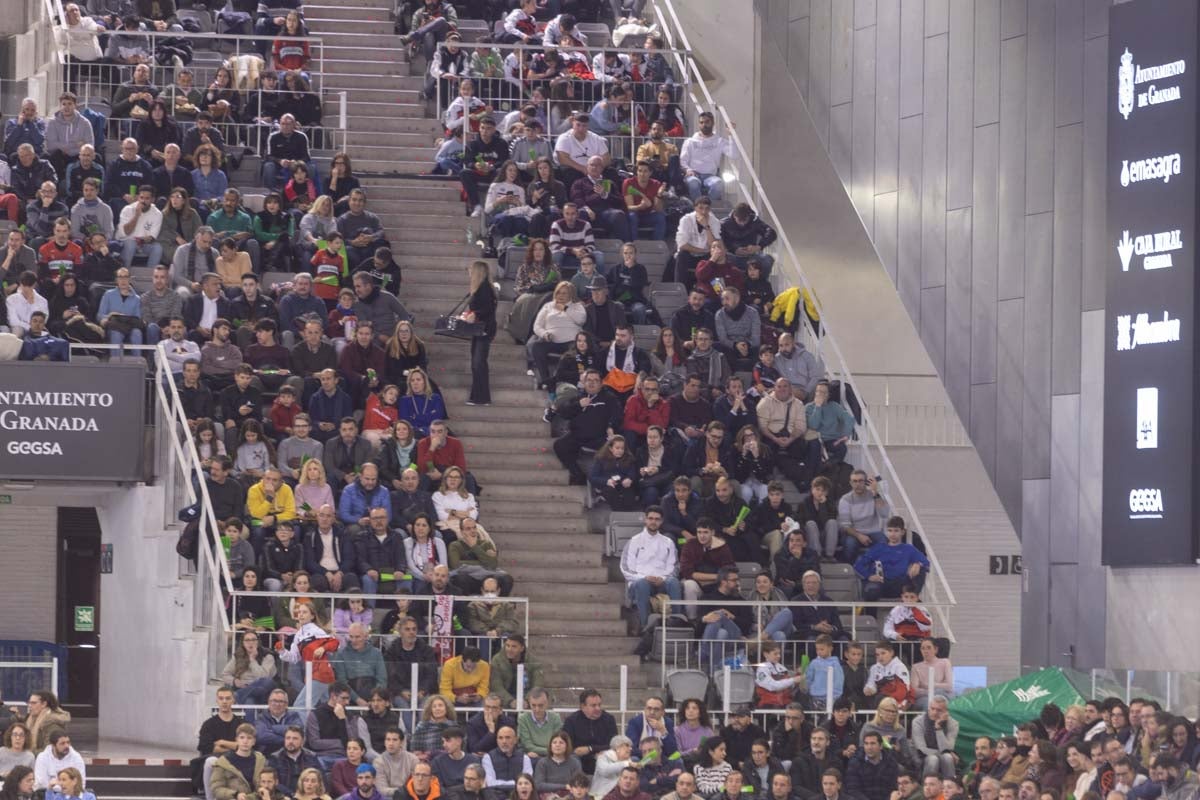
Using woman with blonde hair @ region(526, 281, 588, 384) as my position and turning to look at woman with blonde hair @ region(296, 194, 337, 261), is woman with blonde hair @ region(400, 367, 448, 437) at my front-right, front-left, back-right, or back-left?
front-left

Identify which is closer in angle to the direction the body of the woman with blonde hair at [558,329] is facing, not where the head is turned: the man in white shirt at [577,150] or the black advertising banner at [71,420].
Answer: the black advertising banner

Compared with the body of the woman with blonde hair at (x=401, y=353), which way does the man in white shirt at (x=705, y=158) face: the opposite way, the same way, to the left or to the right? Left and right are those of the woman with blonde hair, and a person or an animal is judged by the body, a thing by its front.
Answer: the same way

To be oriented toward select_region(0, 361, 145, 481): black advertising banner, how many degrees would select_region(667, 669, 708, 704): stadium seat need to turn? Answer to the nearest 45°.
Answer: approximately 90° to its right

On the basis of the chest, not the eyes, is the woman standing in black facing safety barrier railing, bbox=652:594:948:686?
no

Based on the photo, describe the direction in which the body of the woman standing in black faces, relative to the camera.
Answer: to the viewer's left

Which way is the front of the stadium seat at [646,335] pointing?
toward the camera

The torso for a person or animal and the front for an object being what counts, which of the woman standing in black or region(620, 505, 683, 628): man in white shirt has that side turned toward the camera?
the man in white shirt

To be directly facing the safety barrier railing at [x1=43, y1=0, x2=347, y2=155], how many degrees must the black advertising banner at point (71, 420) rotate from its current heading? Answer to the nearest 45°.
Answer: approximately 180°

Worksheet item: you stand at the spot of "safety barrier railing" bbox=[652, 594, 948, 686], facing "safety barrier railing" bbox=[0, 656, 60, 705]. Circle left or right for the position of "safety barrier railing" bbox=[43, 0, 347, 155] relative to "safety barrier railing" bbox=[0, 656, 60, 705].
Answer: right

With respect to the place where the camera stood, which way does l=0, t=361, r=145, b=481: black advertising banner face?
facing the viewer

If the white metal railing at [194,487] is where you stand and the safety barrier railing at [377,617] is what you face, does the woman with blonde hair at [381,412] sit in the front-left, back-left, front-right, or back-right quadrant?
front-left

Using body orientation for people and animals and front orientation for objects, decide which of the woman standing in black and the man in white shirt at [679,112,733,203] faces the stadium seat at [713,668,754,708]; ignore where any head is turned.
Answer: the man in white shirt

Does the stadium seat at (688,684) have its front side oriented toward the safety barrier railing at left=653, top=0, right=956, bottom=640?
no

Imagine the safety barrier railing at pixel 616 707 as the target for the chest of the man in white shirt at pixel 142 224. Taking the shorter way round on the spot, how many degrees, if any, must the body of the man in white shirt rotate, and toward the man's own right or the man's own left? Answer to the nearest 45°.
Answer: approximately 45° to the man's own left

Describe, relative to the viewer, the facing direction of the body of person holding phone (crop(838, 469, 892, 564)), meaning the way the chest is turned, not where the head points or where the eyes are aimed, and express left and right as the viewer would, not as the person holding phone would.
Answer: facing the viewer and to the left of the viewer

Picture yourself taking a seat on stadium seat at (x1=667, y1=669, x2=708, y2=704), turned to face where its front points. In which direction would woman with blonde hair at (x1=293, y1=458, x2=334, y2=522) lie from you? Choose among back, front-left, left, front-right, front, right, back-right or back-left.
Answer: right

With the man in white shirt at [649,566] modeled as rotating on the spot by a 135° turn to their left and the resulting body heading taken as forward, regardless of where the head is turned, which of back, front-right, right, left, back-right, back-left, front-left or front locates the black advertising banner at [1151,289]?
front-right

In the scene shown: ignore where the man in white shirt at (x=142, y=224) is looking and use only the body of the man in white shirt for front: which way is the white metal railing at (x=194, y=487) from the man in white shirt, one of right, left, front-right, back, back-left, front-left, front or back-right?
front

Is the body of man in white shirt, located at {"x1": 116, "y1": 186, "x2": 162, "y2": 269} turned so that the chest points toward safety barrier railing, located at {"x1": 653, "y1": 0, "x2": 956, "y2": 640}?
no
